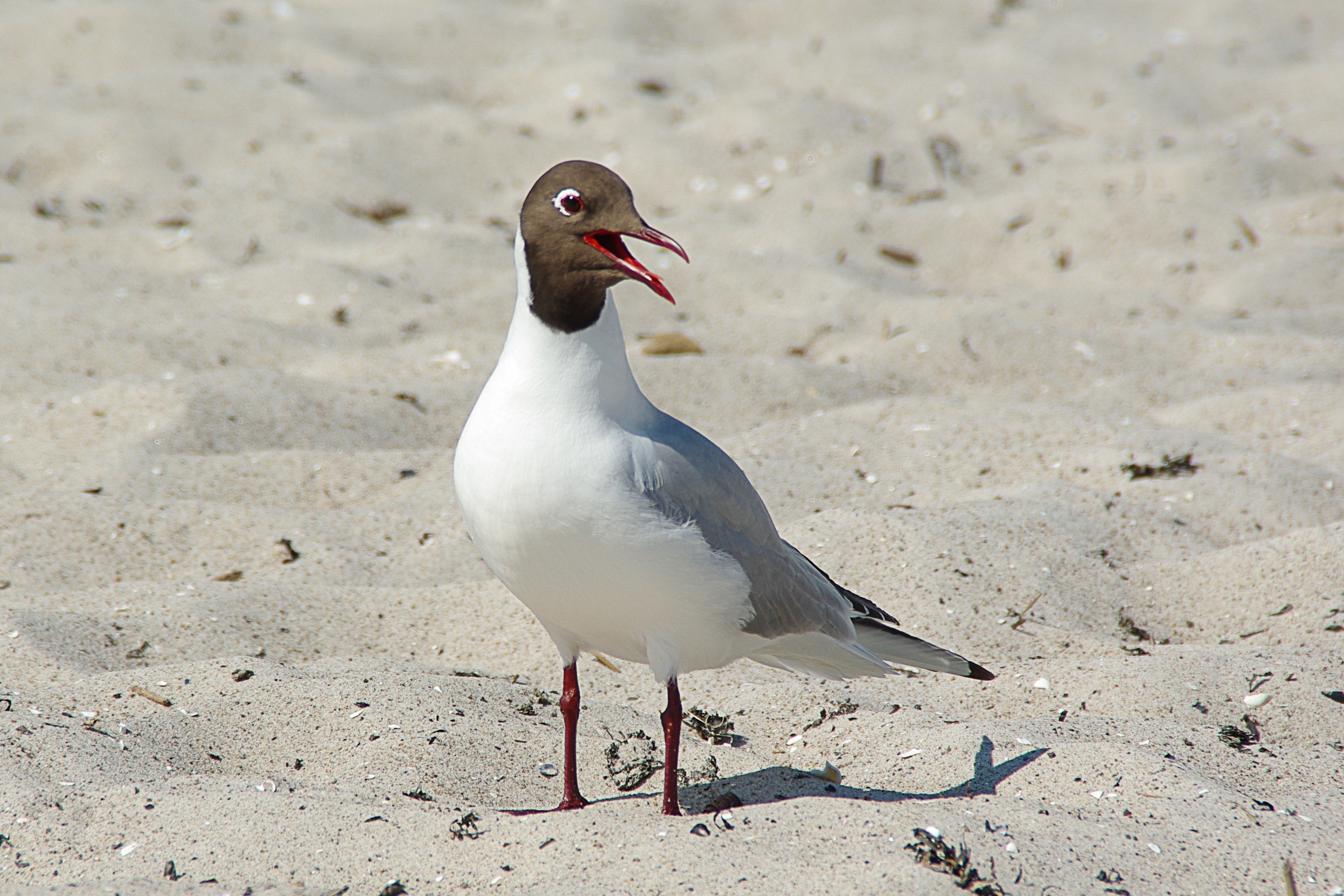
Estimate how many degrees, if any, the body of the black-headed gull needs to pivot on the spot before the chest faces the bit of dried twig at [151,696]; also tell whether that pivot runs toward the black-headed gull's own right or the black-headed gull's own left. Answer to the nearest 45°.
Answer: approximately 45° to the black-headed gull's own right

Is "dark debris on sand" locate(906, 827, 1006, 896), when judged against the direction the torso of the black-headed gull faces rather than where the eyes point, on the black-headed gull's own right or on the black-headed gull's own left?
on the black-headed gull's own left

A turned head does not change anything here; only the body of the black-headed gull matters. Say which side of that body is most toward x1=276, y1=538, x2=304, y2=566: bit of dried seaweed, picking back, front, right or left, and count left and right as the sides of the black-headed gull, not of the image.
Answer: right

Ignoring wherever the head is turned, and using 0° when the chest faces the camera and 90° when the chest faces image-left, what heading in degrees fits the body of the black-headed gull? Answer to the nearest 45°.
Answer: approximately 45°

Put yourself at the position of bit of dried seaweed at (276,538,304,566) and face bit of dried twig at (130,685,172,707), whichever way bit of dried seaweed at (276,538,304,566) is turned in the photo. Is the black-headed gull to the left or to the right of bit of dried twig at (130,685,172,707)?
left

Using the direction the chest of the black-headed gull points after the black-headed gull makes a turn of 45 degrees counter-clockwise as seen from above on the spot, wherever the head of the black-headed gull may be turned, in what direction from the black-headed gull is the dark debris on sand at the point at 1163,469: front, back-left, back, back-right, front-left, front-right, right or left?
back-left
